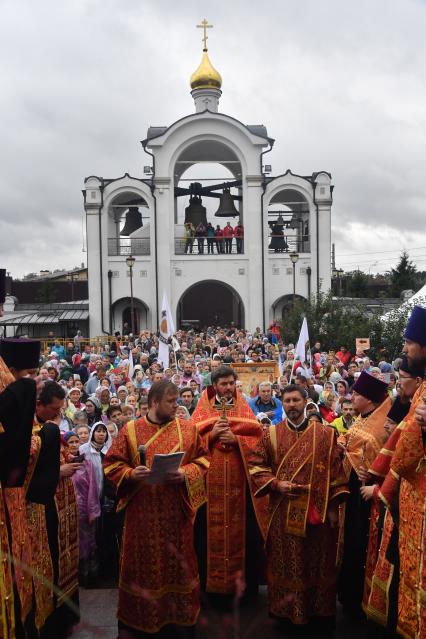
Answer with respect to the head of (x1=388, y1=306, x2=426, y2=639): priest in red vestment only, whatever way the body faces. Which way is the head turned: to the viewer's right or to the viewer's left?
to the viewer's left

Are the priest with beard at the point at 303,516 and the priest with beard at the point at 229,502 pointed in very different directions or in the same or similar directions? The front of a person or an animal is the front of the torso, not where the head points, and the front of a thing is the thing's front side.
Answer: same or similar directions

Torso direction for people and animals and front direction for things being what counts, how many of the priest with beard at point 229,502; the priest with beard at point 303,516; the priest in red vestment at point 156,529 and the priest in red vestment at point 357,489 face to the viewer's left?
1

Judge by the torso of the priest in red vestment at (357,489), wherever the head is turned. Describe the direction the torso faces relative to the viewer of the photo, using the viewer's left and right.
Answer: facing to the left of the viewer

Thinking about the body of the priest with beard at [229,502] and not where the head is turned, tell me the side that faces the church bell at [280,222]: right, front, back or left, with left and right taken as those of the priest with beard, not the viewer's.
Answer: back

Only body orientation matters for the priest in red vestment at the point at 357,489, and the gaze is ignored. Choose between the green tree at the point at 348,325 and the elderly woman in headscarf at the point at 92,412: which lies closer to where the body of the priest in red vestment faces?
the elderly woman in headscarf

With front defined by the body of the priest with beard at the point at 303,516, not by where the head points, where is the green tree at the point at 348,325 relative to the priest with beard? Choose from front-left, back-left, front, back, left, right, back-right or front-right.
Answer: back

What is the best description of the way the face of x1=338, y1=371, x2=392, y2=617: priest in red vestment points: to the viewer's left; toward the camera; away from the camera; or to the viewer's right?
to the viewer's left

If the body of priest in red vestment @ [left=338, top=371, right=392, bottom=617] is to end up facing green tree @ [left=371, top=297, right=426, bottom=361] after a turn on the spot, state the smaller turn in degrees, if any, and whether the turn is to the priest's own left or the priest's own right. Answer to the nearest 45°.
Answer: approximately 90° to the priest's own right

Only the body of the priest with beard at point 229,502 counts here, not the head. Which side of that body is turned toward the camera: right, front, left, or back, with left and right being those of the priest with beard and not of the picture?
front

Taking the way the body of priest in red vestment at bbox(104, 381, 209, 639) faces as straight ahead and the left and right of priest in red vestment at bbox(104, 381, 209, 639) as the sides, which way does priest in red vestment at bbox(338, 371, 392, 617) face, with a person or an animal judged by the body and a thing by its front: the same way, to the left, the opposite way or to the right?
to the right

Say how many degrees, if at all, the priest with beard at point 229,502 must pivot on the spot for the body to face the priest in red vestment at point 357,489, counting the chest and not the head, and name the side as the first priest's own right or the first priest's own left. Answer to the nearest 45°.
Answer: approximately 90° to the first priest's own left

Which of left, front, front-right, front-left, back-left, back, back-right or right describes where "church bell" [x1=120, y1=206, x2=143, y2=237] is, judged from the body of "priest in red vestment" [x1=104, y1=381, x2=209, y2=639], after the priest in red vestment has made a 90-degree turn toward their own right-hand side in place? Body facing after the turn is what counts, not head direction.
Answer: right

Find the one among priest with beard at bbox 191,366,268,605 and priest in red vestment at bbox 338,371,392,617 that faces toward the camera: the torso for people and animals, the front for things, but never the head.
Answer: the priest with beard

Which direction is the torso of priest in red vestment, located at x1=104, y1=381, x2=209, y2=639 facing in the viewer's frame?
toward the camera

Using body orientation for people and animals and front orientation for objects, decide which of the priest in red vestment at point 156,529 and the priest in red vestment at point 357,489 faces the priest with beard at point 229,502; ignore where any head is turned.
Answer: the priest in red vestment at point 357,489
